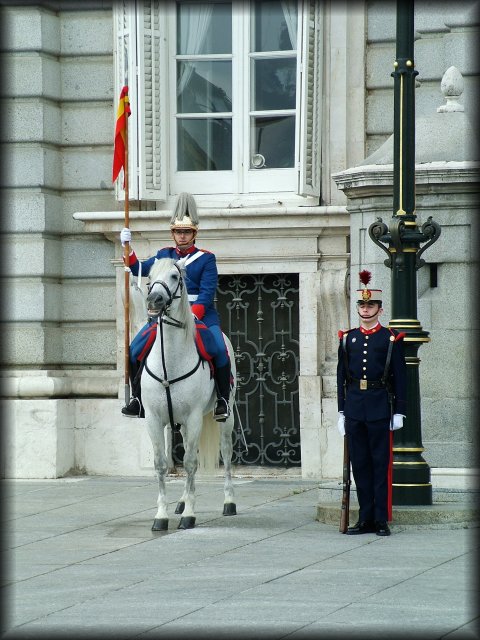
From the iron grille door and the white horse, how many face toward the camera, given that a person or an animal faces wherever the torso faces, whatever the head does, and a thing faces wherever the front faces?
2

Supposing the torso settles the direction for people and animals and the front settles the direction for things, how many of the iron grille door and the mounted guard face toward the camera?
2

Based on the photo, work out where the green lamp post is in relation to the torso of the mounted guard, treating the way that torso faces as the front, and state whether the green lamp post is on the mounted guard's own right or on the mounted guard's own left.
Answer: on the mounted guard's own left

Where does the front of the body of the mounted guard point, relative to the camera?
toward the camera

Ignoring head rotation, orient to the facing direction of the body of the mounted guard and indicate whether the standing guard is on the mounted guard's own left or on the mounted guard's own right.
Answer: on the mounted guard's own left

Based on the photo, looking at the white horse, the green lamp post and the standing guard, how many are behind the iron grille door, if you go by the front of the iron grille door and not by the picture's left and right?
0

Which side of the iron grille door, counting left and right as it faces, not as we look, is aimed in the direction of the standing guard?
front

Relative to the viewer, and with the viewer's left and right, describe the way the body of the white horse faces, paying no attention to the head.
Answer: facing the viewer

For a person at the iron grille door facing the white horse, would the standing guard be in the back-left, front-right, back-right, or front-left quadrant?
front-left

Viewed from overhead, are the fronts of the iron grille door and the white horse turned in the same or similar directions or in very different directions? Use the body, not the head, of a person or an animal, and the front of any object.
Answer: same or similar directions

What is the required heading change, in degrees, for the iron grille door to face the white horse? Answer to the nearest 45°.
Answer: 0° — it already faces it

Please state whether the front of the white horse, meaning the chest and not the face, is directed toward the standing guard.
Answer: no

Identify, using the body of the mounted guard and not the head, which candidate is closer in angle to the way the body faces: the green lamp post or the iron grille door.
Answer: the green lamp post

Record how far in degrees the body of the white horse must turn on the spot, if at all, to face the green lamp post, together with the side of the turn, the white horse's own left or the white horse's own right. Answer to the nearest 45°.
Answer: approximately 90° to the white horse's own left

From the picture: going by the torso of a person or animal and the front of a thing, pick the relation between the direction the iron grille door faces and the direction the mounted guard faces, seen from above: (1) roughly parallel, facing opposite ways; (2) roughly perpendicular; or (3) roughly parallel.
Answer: roughly parallel
